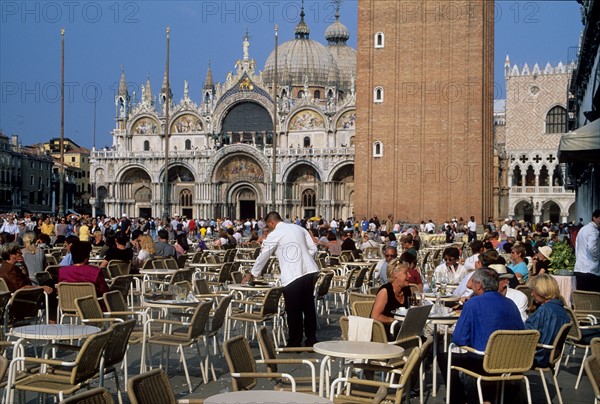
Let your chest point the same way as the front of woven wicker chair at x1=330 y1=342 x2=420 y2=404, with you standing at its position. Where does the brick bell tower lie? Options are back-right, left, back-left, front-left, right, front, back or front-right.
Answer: right

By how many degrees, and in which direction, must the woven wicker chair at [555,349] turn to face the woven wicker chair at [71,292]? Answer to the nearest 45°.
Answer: approximately 45° to its left

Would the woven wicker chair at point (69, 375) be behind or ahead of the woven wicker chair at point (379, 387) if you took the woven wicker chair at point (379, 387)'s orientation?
ahead

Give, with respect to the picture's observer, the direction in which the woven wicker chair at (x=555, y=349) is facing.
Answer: facing away from the viewer and to the left of the viewer

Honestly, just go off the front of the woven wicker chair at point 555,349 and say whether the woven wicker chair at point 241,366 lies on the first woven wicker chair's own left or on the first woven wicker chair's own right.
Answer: on the first woven wicker chair's own left

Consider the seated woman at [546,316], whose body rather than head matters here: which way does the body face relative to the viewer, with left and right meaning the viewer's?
facing away from the viewer and to the left of the viewer

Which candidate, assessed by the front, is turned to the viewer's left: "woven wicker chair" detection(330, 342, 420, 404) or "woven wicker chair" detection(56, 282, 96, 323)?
"woven wicker chair" detection(330, 342, 420, 404)

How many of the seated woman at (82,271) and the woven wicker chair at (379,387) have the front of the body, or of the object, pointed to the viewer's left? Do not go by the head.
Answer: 1
